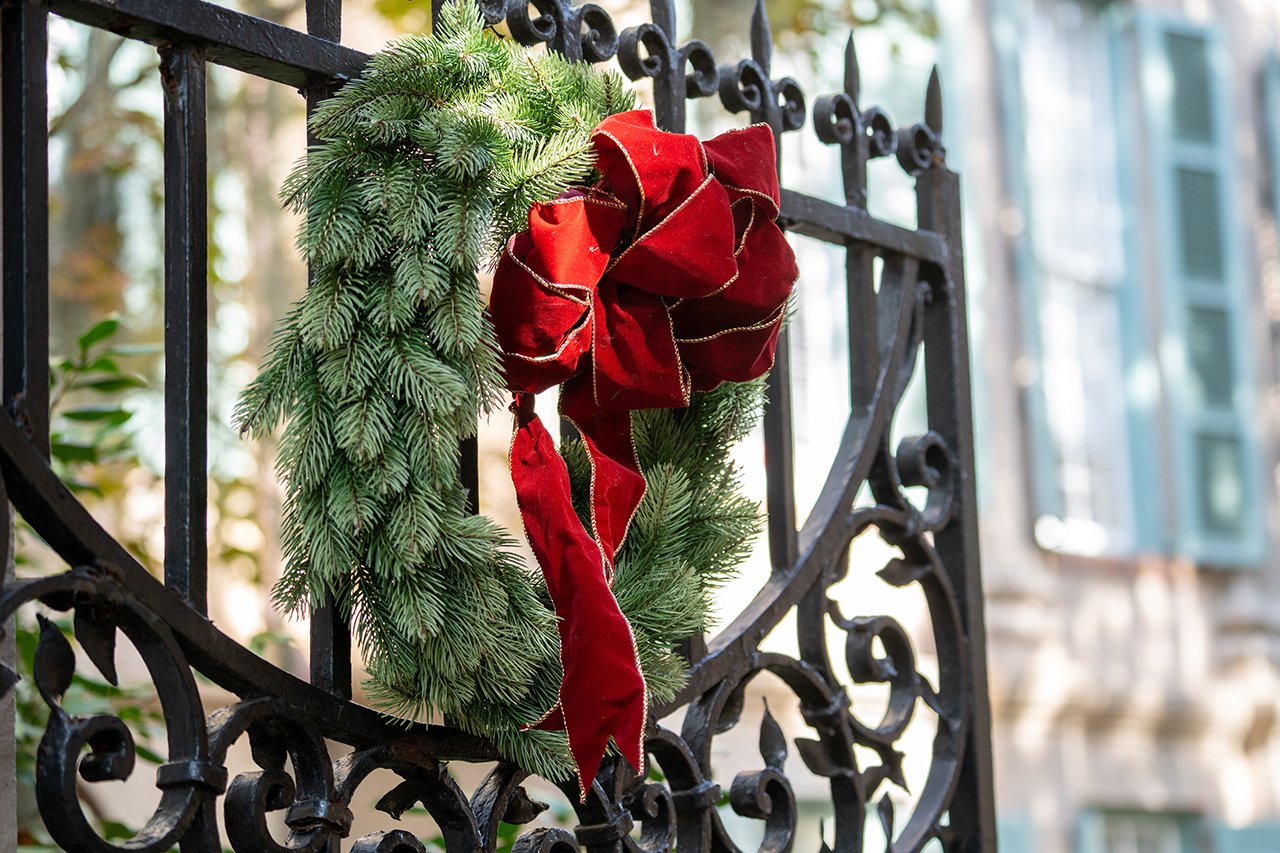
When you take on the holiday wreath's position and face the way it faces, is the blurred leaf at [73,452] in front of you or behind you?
behind

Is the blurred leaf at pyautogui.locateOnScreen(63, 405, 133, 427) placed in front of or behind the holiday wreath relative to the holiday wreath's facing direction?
behind

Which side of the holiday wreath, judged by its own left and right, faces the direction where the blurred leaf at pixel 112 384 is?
back

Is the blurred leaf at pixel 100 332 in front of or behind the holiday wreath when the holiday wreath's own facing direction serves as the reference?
behind
